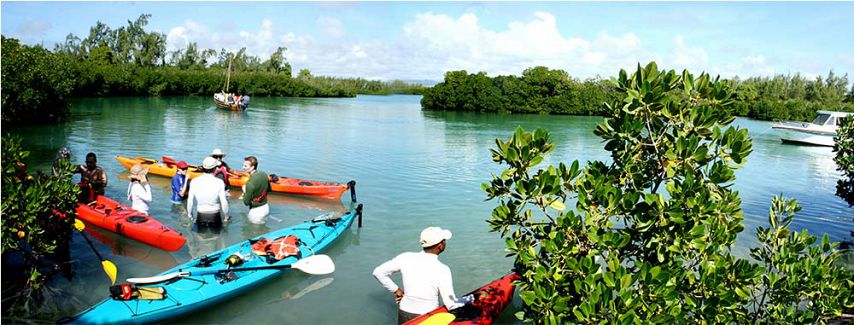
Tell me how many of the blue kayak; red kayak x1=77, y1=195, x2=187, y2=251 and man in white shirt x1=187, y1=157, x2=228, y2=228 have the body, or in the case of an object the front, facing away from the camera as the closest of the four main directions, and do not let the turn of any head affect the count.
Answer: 1

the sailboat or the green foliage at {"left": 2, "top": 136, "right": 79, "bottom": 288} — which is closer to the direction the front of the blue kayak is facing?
the green foliage

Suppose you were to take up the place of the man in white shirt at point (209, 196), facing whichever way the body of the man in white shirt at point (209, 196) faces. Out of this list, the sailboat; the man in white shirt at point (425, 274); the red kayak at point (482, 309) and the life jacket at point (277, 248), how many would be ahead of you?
1

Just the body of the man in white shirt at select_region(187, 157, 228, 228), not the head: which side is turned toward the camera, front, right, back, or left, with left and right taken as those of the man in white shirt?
back

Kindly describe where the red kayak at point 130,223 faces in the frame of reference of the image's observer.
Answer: facing the viewer and to the right of the viewer

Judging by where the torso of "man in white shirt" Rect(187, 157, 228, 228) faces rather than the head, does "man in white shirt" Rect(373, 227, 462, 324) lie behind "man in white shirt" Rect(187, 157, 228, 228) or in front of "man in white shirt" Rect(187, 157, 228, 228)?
behind

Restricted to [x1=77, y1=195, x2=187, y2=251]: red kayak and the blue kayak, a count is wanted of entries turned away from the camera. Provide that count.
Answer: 0

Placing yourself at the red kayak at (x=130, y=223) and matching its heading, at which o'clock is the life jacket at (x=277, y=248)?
The life jacket is roughly at 12 o'clock from the red kayak.

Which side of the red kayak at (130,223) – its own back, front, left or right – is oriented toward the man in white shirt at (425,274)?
front

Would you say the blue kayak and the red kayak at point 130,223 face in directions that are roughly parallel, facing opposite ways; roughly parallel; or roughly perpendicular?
roughly perpendicular

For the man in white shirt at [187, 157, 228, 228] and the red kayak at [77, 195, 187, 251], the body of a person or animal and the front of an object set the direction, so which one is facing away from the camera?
the man in white shirt

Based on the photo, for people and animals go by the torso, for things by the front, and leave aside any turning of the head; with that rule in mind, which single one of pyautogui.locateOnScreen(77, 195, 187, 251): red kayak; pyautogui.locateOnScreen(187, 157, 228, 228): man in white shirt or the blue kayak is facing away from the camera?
the man in white shirt

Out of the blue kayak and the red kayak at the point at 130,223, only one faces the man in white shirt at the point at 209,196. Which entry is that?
the red kayak

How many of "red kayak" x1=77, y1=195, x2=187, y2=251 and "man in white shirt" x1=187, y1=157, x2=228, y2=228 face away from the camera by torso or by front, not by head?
1

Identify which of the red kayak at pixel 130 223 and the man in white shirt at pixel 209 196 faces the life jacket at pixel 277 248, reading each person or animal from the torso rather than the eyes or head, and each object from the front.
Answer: the red kayak

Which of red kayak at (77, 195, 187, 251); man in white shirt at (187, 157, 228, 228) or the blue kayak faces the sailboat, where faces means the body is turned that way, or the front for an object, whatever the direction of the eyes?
the man in white shirt

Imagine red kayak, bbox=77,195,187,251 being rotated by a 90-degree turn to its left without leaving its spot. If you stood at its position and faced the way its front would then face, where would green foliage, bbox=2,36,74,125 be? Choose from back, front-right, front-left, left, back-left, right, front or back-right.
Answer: front-left
